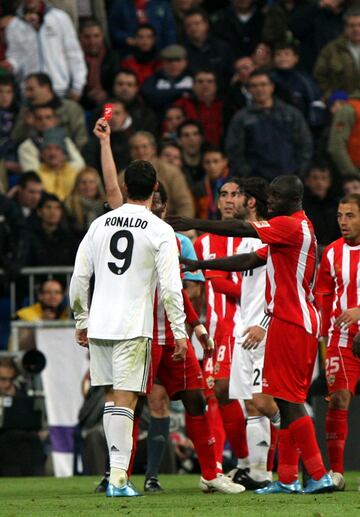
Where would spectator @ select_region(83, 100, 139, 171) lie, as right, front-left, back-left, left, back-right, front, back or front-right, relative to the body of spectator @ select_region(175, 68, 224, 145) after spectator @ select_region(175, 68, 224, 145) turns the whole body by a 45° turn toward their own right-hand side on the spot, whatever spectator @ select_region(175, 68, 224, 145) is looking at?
front

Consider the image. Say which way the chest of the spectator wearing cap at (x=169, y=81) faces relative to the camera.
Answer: toward the camera

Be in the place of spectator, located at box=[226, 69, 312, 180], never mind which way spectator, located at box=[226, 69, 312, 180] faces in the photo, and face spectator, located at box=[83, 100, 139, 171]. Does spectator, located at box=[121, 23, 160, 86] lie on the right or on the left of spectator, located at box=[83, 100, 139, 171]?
right

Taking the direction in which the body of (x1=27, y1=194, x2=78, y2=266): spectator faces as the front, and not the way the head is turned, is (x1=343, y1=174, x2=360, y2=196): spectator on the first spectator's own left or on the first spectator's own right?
on the first spectator's own left

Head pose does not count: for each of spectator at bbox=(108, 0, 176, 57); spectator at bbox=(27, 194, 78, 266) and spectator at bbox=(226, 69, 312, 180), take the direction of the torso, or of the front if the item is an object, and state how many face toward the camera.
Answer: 3

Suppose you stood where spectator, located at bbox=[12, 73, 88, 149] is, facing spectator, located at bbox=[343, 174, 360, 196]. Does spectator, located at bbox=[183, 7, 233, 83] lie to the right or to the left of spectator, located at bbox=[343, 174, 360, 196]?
left

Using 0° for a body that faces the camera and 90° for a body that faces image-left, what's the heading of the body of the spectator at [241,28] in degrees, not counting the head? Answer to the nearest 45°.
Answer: approximately 0°

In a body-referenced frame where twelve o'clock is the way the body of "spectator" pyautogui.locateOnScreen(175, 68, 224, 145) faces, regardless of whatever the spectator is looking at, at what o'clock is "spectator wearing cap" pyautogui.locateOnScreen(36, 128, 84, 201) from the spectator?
The spectator wearing cap is roughly at 2 o'clock from the spectator.

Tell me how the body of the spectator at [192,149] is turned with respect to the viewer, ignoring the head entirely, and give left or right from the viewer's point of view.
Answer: facing the viewer

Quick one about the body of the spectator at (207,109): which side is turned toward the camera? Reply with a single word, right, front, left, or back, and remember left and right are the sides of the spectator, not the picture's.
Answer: front

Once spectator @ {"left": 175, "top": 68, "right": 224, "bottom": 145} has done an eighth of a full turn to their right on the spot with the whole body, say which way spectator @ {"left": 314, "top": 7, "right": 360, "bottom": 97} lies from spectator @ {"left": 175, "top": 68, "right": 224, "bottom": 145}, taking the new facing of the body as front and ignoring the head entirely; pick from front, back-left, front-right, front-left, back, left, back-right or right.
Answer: back-left

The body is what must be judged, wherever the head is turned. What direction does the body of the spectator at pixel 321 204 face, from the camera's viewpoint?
toward the camera
